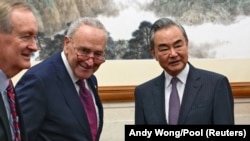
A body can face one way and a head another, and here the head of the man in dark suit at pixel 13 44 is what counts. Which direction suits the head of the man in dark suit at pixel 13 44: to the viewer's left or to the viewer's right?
to the viewer's right

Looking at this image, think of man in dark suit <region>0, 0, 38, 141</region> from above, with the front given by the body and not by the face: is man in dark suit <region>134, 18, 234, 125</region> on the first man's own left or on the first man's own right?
on the first man's own left

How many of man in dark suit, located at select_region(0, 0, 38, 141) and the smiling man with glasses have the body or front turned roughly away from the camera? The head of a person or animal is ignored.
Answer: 0

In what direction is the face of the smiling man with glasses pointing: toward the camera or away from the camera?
toward the camera

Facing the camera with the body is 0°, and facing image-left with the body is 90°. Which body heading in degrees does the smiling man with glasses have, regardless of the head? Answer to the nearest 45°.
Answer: approximately 315°

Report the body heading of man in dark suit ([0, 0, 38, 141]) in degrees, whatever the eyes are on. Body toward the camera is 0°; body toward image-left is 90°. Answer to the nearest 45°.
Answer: approximately 315°

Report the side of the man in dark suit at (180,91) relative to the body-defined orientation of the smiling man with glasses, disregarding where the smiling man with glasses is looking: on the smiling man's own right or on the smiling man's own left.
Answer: on the smiling man's own left

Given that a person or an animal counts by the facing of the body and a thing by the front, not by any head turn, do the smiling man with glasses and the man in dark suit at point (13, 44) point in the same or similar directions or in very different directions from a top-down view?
same or similar directions
